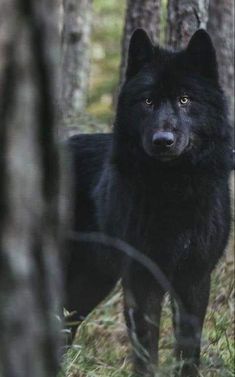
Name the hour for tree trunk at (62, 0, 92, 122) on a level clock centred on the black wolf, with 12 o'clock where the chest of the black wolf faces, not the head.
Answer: The tree trunk is roughly at 7 o'clock from the black wolf.

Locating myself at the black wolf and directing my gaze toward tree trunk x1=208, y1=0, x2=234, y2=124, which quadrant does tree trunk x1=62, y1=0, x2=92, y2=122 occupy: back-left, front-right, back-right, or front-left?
front-left

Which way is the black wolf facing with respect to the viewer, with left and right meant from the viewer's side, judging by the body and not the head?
facing the viewer and to the right of the viewer

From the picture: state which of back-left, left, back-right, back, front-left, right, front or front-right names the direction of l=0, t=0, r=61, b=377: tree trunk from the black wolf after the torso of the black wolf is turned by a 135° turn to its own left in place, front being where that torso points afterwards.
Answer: back

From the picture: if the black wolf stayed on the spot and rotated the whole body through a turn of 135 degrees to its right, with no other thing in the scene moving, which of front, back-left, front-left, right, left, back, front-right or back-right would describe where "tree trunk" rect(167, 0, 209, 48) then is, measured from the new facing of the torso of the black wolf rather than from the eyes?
right

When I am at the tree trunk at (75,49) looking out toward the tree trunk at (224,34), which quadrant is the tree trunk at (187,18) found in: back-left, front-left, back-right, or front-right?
front-right

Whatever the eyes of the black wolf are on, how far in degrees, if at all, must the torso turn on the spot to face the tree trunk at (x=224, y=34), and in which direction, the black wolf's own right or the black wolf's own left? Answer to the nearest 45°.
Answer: approximately 135° to the black wolf's own left

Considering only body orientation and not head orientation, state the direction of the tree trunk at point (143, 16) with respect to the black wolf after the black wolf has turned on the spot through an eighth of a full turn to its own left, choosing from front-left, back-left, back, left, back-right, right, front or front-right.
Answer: left
